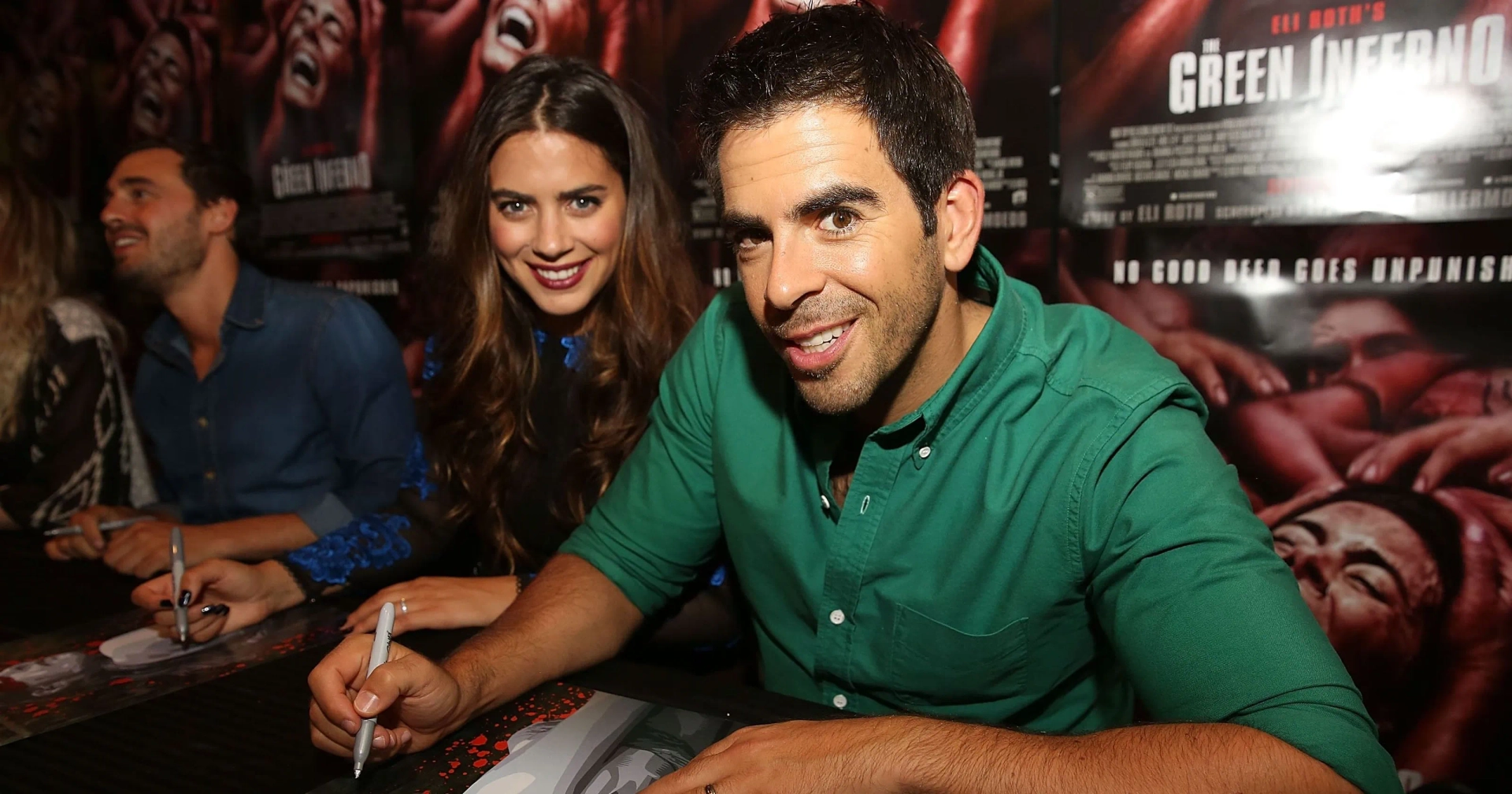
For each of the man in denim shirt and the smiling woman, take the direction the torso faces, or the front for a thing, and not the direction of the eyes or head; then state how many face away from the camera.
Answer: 0

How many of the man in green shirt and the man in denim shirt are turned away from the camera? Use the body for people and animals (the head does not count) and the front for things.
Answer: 0

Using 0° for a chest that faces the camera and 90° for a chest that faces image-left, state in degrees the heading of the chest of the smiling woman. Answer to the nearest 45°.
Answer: approximately 0°

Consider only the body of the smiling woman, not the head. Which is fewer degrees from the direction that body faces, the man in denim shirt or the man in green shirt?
the man in green shirt

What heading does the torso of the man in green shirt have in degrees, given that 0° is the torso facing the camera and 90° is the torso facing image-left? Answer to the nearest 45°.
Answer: approximately 45°

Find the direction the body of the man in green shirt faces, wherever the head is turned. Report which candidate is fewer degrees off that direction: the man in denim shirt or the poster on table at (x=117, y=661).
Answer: the poster on table

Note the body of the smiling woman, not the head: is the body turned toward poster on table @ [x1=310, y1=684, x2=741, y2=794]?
yes

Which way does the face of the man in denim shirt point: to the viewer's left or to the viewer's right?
to the viewer's left

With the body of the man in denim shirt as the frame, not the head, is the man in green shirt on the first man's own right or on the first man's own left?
on the first man's own left

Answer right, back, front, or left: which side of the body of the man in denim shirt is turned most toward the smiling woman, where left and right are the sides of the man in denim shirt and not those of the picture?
left
